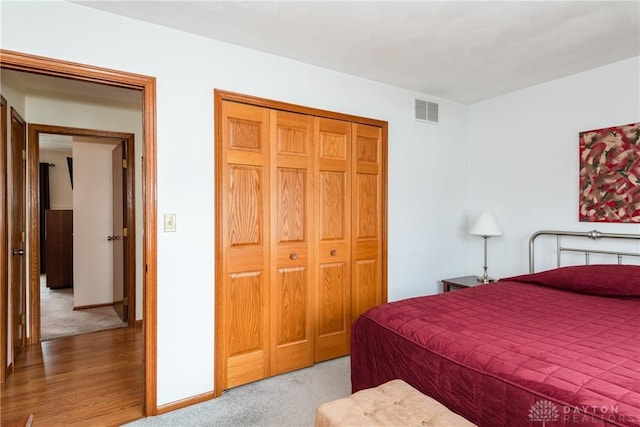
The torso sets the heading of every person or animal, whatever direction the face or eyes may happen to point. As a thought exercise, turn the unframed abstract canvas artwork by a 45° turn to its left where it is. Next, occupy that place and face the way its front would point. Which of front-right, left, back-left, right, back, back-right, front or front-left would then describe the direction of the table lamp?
right

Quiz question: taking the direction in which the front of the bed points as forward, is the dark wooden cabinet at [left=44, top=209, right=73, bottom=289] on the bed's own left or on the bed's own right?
on the bed's own right

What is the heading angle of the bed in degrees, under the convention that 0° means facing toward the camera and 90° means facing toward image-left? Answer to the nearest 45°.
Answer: approximately 45°

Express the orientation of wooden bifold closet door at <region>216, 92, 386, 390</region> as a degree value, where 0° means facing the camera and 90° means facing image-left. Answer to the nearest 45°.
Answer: approximately 315°

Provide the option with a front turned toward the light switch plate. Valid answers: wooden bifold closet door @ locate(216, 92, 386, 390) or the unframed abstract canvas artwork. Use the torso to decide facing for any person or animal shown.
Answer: the unframed abstract canvas artwork

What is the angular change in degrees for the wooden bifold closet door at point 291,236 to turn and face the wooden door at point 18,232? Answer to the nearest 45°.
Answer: approximately 135° to its right

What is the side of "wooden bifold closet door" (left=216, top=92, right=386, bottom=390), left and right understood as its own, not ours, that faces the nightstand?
left

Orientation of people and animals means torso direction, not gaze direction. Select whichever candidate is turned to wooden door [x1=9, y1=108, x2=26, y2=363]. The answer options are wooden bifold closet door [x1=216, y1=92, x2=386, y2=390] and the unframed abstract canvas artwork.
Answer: the unframed abstract canvas artwork

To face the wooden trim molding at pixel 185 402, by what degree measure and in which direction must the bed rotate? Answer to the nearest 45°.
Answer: approximately 45° to its right

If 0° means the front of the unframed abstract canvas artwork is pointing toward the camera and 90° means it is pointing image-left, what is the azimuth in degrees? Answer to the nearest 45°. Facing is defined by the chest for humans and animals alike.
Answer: approximately 45°

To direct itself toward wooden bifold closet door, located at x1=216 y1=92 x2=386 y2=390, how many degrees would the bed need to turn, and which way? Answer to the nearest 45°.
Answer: approximately 45° to its right

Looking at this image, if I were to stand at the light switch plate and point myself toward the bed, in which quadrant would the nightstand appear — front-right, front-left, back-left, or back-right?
front-left

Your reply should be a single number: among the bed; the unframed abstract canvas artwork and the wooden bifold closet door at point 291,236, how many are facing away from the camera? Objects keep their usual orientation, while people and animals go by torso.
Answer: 0

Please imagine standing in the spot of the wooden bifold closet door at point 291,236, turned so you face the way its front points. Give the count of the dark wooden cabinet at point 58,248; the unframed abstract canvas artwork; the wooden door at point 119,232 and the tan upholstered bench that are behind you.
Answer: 2

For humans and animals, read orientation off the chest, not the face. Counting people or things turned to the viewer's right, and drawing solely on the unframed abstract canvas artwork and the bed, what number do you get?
0

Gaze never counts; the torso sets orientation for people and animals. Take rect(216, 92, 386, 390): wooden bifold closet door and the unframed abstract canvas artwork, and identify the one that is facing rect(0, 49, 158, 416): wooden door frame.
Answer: the unframed abstract canvas artwork
